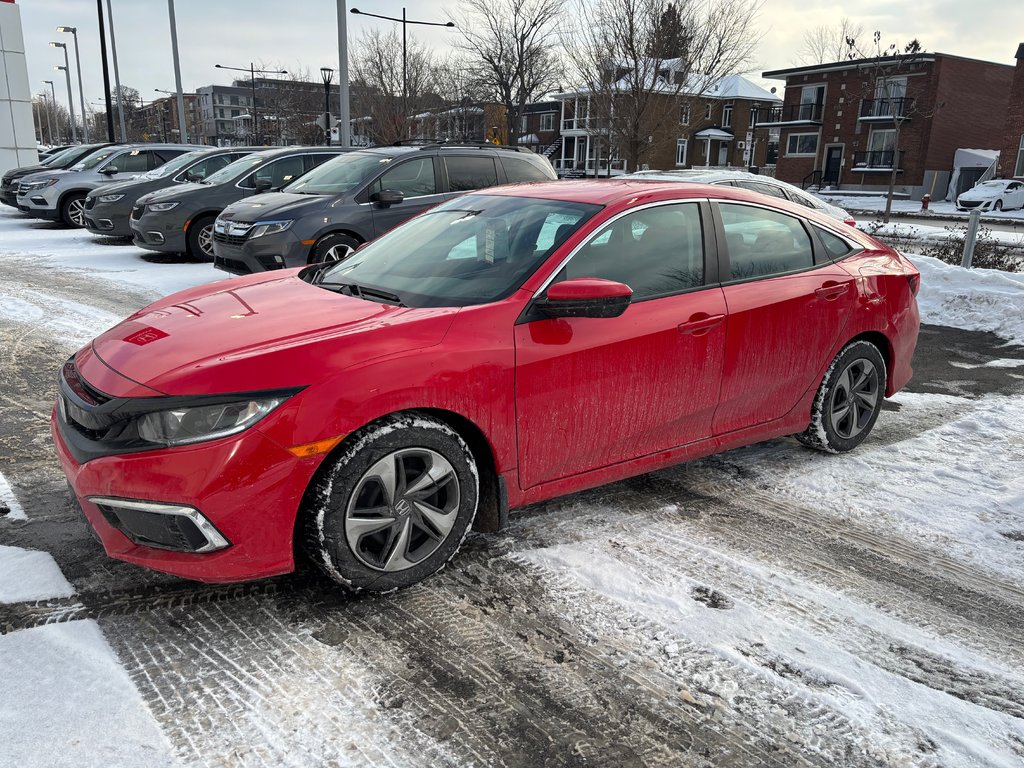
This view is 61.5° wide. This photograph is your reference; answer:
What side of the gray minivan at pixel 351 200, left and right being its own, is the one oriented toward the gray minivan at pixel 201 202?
right

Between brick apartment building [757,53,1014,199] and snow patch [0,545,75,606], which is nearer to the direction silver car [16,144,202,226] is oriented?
the snow patch

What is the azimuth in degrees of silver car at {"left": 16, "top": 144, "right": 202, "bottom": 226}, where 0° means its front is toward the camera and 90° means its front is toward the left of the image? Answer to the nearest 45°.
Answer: approximately 45°

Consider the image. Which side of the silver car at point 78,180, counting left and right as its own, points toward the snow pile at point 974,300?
left

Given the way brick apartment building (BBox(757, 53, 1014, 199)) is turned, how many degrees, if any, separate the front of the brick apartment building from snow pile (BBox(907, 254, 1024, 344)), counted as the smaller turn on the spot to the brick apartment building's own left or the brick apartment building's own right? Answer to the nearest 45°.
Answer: approximately 45° to the brick apartment building's own left

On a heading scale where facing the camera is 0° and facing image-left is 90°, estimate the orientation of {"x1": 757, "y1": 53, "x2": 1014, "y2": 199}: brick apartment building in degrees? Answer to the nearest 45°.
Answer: approximately 45°

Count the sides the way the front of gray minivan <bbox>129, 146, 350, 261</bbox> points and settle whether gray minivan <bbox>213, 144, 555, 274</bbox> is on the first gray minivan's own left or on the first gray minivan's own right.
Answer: on the first gray minivan's own left

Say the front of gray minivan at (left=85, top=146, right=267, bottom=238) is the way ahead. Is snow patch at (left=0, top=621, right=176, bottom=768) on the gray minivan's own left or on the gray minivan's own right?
on the gray minivan's own left

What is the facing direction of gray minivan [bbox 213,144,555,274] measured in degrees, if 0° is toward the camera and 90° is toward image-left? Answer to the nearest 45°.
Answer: approximately 45°

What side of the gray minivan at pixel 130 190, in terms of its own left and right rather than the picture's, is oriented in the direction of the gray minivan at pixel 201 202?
left

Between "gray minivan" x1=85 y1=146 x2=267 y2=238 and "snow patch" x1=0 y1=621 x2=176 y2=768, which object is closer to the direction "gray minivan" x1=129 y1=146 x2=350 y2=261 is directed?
the snow patch
